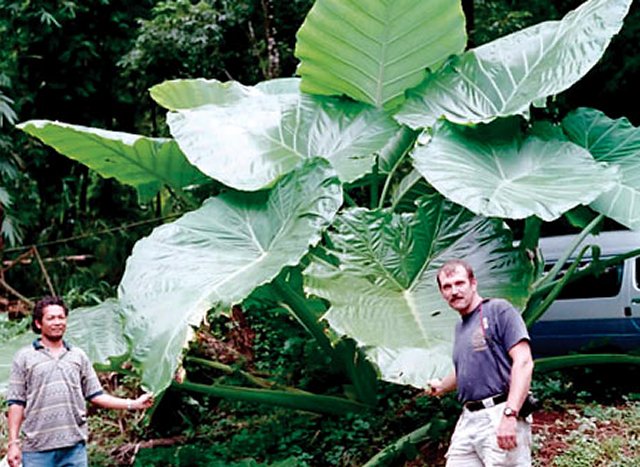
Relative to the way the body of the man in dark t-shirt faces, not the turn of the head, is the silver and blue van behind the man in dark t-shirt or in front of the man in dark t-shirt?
behind

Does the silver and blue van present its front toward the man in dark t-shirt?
no

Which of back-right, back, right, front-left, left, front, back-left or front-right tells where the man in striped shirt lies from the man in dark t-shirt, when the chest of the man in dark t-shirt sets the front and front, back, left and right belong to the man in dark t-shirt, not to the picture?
front-right

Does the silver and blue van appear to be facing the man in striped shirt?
no

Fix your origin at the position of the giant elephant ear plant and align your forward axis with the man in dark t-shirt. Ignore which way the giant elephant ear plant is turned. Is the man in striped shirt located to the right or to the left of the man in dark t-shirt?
right

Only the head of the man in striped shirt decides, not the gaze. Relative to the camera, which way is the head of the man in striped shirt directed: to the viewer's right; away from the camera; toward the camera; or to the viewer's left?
toward the camera

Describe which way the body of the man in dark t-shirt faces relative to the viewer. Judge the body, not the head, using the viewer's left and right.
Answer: facing the viewer and to the left of the viewer

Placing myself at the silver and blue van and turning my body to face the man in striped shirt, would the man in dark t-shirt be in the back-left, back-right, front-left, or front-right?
front-left

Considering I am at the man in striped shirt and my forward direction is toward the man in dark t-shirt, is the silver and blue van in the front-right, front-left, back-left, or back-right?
front-left
